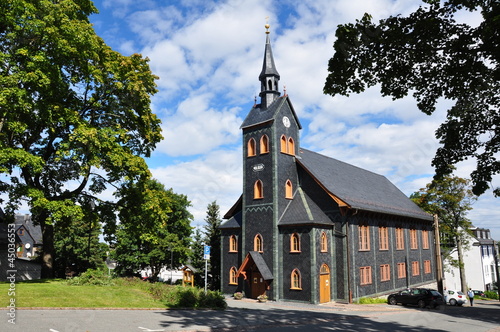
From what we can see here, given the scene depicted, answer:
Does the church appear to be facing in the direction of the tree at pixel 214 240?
no

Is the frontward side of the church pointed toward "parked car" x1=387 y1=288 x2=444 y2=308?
no

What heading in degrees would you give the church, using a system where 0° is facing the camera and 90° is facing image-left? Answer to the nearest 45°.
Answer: approximately 45°

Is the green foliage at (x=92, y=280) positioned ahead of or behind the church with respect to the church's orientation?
ahead

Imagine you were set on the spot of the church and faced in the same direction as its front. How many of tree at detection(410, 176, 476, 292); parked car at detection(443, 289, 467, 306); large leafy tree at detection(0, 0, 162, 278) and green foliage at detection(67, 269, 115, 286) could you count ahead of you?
2

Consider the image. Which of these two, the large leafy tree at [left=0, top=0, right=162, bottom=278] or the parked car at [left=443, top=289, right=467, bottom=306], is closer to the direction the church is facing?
the large leafy tree

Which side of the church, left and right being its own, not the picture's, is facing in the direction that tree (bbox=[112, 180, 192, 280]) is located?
right

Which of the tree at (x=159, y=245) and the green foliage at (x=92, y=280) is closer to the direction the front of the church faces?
the green foliage

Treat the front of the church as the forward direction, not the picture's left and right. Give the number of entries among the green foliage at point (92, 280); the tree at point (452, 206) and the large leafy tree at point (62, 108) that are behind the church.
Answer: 1

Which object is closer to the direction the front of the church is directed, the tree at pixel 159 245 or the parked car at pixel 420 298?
the tree

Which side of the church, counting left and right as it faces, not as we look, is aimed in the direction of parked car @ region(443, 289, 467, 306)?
back

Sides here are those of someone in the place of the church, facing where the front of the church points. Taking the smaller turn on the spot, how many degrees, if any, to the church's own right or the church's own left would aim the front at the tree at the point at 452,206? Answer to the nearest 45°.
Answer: approximately 180°

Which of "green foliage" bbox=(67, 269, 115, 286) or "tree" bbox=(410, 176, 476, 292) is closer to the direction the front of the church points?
the green foliage

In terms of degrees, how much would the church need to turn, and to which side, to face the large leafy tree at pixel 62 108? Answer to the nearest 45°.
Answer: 0° — it already faces it

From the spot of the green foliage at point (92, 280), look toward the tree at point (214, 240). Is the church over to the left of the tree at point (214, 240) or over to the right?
right
